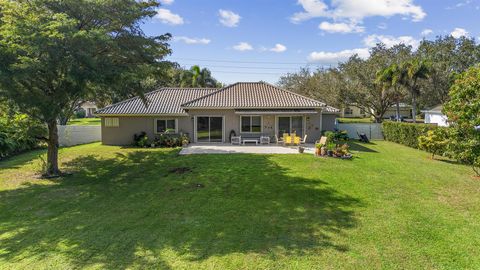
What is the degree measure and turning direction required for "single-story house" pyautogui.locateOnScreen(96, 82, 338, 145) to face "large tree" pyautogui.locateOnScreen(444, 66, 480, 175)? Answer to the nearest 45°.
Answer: approximately 135° to its right

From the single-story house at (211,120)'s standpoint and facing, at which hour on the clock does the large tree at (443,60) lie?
The large tree is roughly at 2 o'clock from the single-story house.

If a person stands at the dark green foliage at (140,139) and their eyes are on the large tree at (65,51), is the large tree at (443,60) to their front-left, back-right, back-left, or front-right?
back-left

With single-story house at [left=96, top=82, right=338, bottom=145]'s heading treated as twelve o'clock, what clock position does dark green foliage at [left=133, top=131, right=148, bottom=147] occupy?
The dark green foliage is roughly at 9 o'clock from the single-story house.

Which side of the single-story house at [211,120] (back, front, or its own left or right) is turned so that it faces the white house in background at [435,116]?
right

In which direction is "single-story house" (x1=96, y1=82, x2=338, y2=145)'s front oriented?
away from the camera

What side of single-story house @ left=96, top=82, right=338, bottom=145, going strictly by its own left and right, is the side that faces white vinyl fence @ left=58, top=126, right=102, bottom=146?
left

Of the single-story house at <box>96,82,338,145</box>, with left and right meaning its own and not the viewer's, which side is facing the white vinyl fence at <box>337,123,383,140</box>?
right

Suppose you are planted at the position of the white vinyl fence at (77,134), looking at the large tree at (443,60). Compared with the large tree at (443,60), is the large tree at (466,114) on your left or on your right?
right

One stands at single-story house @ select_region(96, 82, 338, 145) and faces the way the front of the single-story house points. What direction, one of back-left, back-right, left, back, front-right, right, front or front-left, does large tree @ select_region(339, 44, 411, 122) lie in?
front-right

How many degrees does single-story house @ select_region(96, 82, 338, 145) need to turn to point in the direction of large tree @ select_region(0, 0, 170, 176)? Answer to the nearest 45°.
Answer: approximately 135° to its left

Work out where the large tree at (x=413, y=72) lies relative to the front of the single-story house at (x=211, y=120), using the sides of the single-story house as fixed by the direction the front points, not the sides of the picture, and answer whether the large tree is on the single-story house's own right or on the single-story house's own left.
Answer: on the single-story house's own right
